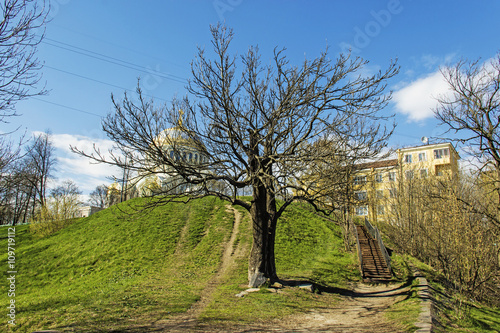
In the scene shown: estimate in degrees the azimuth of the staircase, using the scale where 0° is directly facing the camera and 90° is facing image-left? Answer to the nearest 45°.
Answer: approximately 0°
